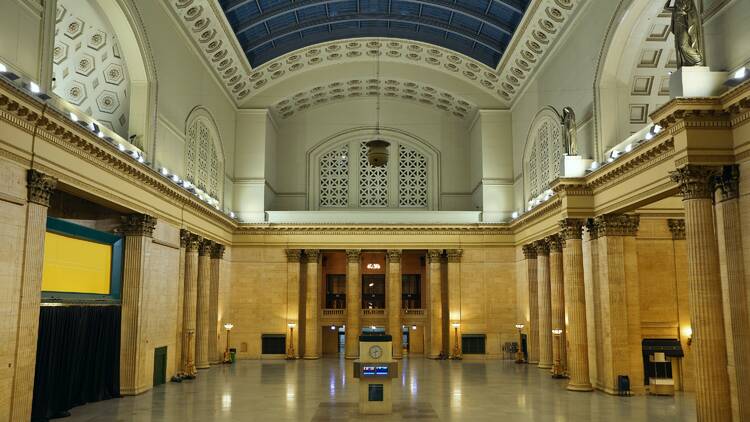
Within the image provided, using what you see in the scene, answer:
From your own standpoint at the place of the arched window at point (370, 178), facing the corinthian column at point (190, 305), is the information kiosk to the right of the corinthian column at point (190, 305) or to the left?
left

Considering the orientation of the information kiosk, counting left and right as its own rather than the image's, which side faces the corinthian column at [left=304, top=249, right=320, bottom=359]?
back

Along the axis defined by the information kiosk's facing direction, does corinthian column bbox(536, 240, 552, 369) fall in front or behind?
behind

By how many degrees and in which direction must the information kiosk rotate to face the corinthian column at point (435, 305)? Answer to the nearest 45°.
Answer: approximately 180°

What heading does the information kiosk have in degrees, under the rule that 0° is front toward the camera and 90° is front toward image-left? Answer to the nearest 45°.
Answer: approximately 0°

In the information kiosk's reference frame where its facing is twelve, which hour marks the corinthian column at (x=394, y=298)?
The corinthian column is roughly at 6 o'clock from the information kiosk.

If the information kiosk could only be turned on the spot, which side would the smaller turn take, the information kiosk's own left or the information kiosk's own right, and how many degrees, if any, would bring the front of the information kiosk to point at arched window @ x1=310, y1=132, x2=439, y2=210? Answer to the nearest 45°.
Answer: approximately 180°

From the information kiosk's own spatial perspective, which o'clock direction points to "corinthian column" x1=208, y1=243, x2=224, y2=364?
The corinthian column is roughly at 5 o'clock from the information kiosk.

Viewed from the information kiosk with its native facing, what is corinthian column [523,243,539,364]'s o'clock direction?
The corinthian column is roughly at 7 o'clock from the information kiosk.

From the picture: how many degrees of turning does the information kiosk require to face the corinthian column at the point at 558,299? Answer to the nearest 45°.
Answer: approximately 135° to its left
